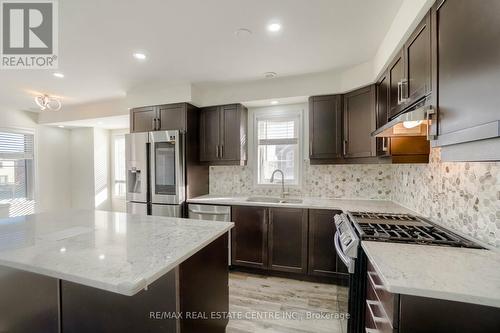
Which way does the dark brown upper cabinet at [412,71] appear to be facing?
to the viewer's left

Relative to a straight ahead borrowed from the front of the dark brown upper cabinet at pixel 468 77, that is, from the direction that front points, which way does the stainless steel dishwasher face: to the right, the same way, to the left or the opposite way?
to the left

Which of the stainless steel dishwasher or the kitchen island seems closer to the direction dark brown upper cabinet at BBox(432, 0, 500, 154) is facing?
the kitchen island

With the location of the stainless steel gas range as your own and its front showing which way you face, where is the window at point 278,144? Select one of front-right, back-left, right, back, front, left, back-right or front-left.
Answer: front-right

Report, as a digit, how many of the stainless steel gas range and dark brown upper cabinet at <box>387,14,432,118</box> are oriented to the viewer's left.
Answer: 2

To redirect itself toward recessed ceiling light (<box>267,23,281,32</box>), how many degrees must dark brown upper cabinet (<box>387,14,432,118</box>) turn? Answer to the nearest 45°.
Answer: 0° — it already faces it

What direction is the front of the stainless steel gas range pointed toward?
to the viewer's left

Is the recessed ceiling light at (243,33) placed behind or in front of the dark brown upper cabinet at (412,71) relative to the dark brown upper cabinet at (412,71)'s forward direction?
in front

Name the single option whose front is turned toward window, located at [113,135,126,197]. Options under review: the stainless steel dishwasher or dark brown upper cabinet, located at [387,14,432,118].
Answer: the dark brown upper cabinet
